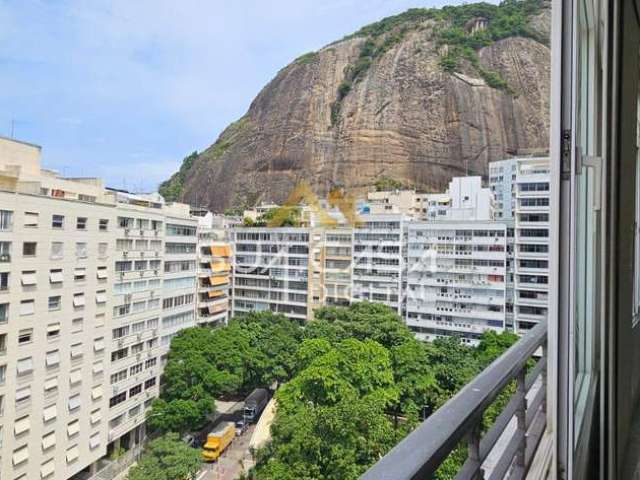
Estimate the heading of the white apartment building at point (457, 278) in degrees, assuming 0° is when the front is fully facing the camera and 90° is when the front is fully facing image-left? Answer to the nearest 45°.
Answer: approximately 0°

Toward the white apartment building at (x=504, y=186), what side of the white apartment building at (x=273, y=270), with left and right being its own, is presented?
left

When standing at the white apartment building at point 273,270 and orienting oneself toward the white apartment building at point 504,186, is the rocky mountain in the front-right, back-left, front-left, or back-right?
front-left

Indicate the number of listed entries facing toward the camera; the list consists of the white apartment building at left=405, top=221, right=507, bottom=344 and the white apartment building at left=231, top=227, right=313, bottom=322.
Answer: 2

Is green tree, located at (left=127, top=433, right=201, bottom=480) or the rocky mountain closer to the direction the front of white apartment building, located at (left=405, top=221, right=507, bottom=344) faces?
the green tree

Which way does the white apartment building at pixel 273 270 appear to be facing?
toward the camera

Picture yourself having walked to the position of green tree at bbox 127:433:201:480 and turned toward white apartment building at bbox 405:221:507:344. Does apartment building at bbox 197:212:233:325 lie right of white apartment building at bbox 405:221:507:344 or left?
left

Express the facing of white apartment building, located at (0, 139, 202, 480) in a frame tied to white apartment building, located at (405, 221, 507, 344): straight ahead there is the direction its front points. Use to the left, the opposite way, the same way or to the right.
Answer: to the left

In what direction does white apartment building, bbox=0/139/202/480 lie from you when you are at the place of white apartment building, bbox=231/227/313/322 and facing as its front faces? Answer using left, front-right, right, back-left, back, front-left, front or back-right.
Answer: front

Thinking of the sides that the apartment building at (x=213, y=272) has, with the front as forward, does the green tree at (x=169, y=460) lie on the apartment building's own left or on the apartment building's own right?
on the apartment building's own right

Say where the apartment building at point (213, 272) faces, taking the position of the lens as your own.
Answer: facing the viewer and to the right of the viewer

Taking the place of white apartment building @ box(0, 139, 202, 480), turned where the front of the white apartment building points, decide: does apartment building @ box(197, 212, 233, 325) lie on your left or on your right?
on your left
